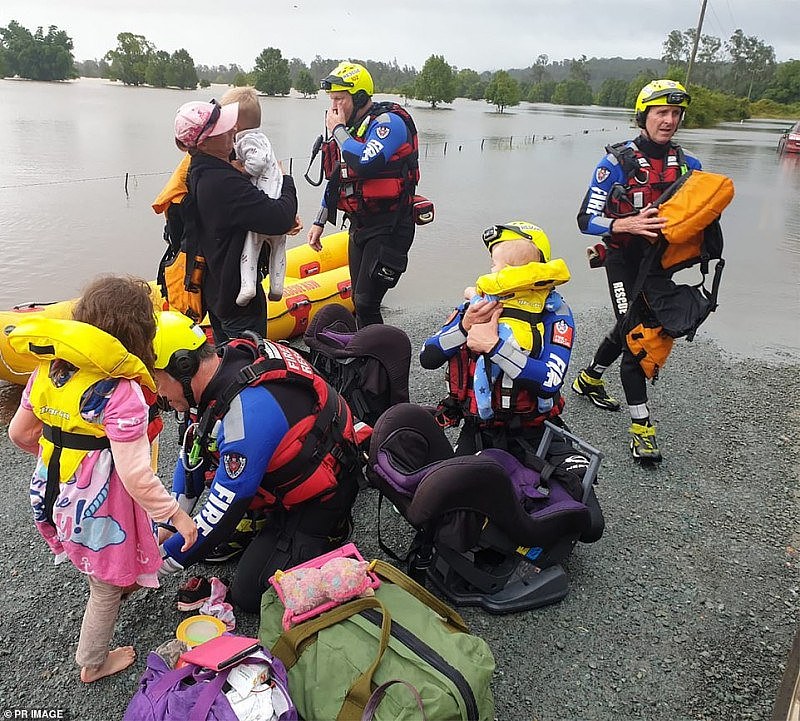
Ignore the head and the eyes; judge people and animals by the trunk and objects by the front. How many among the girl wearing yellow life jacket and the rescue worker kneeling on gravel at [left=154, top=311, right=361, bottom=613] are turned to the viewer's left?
1

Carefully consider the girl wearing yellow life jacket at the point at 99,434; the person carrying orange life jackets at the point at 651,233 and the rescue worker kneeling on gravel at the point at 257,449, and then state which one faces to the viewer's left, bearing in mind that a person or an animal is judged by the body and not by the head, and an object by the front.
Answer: the rescue worker kneeling on gravel

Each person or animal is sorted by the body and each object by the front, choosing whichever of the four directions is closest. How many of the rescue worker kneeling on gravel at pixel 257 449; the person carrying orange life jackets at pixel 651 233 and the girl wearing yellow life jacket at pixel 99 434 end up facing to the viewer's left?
1

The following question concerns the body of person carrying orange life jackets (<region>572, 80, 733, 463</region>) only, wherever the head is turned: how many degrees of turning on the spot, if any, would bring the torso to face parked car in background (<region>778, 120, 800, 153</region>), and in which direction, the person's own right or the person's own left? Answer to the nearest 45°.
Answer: approximately 135° to the person's own left

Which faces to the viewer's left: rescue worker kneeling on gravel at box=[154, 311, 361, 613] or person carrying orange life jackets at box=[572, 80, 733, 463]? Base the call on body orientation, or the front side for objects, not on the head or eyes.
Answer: the rescue worker kneeling on gravel

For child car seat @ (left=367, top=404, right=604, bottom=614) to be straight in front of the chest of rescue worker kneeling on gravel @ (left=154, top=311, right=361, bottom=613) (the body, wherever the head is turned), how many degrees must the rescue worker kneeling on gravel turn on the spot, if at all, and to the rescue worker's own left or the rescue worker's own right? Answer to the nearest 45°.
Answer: approximately 180°

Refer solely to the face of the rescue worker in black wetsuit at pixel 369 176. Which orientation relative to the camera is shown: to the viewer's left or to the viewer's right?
to the viewer's left

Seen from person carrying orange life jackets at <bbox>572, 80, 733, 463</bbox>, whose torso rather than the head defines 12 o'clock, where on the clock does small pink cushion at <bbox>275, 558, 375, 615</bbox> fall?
The small pink cushion is roughly at 2 o'clock from the person carrying orange life jackets.

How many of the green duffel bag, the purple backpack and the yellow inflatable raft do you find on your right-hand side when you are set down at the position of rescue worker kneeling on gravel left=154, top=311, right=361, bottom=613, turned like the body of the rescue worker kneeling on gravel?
1

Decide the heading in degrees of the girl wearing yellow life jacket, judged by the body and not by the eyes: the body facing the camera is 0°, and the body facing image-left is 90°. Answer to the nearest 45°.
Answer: approximately 225°

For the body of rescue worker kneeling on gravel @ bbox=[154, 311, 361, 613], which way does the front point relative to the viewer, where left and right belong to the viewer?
facing to the left of the viewer

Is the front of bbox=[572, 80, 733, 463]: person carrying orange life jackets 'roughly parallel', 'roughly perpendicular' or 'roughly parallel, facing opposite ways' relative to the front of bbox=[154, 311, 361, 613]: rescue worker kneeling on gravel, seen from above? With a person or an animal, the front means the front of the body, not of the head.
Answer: roughly perpendicular
